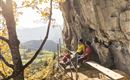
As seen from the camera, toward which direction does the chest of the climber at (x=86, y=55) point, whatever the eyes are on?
to the viewer's left
